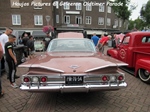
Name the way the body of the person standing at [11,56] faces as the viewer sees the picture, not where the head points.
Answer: to the viewer's right

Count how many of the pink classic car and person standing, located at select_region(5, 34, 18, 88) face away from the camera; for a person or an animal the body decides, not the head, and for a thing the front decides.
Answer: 1

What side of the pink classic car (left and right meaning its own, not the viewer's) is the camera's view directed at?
back

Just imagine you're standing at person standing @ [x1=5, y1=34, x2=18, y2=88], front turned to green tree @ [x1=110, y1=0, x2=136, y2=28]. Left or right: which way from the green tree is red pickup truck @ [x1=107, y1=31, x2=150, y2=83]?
right
